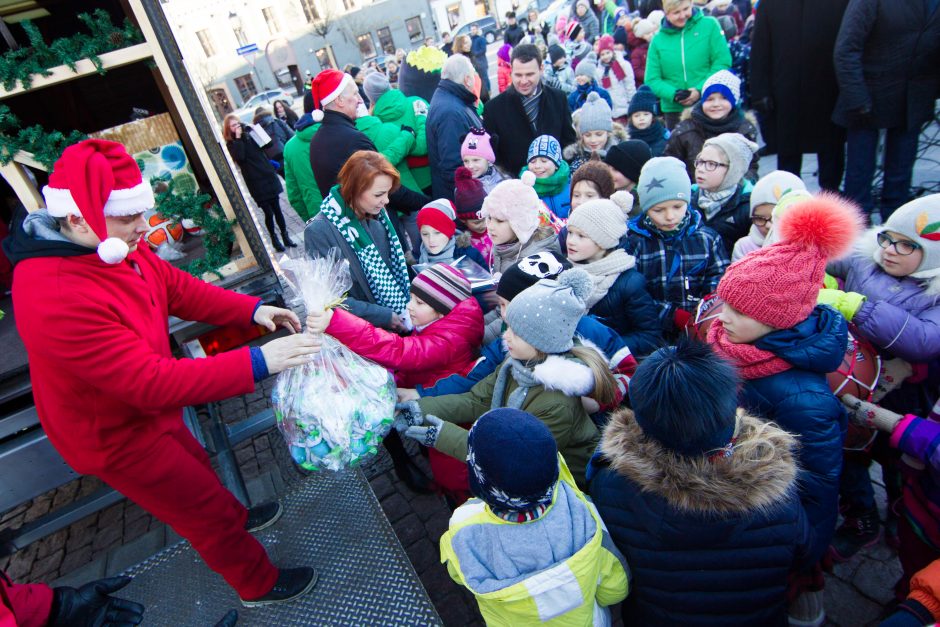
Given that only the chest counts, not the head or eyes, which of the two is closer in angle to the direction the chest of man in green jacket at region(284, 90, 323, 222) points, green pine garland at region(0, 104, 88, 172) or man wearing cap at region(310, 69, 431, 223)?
the man wearing cap

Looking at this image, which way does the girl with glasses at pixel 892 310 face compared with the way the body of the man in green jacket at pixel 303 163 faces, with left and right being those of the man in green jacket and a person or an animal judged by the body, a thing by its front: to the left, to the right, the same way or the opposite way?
the opposite way

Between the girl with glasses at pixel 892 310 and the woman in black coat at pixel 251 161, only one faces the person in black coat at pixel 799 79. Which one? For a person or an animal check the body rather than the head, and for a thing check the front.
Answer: the woman in black coat at pixel 251 161

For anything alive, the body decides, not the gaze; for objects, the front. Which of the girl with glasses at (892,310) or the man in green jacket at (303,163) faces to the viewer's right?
the man in green jacket

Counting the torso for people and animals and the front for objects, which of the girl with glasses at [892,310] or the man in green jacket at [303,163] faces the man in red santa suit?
the girl with glasses

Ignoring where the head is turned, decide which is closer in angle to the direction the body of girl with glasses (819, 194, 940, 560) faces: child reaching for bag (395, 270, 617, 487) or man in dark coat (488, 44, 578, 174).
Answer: the child reaching for bag

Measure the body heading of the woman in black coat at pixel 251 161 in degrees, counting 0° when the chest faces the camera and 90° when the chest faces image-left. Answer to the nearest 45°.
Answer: approximately 315°

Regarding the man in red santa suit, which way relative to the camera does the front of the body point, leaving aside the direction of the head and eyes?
to the viewer's right

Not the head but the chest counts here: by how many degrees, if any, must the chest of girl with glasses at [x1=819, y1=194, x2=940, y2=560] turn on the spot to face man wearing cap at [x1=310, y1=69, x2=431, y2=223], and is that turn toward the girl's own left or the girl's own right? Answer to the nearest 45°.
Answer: approximately 45° to the girl's own right

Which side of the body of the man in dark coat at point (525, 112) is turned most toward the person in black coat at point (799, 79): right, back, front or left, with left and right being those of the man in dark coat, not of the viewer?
left
